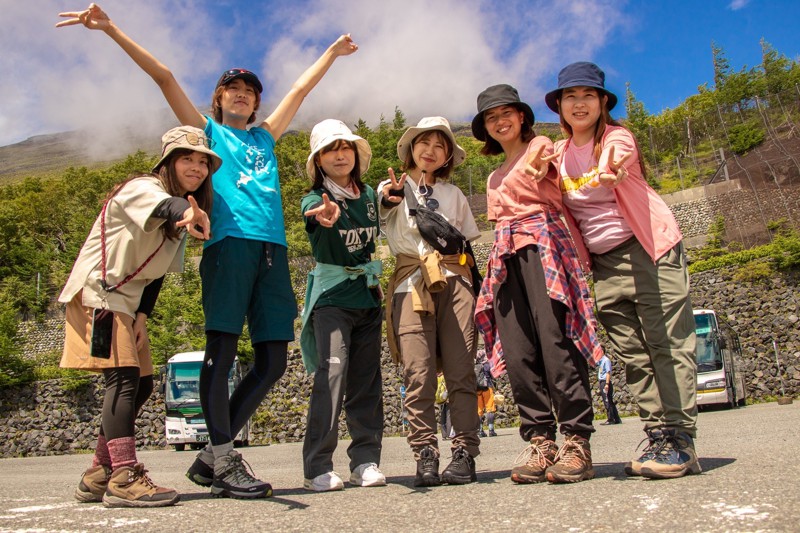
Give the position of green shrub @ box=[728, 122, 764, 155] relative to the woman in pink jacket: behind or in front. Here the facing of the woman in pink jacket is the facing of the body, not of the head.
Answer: behind

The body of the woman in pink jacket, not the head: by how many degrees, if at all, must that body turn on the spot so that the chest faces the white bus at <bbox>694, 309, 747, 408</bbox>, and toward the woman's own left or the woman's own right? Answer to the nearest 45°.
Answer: approximately 135° to the woman's own right

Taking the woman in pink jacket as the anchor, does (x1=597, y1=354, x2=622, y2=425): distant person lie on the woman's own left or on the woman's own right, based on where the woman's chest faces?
on the woman's own right

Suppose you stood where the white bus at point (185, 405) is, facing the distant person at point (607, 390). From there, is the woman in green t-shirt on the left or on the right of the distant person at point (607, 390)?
right

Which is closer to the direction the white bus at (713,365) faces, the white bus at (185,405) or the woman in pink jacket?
the woman in pink jacket

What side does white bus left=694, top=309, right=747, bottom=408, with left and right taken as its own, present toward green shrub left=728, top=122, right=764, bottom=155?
back

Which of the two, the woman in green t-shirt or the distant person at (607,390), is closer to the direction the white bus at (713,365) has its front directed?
the woman in green t-shirt

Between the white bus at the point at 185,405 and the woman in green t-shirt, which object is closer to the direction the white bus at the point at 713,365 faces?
the woman in green t-shirt

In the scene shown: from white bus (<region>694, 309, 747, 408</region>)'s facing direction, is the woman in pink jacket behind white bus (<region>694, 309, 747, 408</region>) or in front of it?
in front

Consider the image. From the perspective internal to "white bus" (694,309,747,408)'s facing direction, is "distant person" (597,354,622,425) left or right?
on its right

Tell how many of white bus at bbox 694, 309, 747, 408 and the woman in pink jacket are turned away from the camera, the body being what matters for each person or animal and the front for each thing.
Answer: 0

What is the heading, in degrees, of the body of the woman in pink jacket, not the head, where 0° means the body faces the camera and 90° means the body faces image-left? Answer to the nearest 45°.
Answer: approximately 45°

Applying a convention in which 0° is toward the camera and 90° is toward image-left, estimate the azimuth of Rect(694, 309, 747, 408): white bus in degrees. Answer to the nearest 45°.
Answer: approximately 0°

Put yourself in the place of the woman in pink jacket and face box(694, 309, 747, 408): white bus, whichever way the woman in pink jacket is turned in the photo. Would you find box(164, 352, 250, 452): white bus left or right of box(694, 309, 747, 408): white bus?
left
